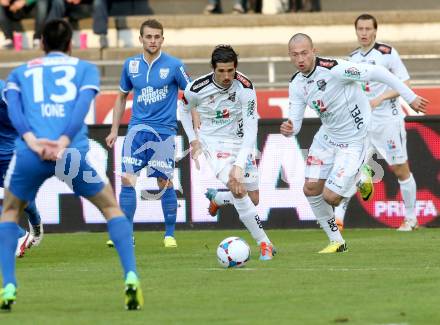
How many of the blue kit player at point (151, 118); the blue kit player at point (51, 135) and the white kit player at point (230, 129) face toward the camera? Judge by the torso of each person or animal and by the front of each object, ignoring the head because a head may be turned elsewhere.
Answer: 2

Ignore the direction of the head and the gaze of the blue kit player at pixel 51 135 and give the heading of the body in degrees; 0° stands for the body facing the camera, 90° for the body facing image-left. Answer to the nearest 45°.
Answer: approximately 180°

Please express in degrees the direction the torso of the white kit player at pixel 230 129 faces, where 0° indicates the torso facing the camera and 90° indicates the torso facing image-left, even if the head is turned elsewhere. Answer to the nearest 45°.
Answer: approximately 0°

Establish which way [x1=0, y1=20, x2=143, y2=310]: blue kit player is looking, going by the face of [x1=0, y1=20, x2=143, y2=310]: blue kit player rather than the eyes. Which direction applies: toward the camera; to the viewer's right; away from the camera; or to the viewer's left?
away from the camera

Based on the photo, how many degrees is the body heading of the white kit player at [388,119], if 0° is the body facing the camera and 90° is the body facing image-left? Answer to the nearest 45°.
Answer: approximately 45°

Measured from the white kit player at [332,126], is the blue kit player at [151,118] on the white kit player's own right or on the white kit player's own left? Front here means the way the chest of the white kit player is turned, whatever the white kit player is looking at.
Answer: on the white kit player's own right

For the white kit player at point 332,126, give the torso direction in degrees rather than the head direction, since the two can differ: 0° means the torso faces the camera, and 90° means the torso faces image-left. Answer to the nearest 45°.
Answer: approximately 45°

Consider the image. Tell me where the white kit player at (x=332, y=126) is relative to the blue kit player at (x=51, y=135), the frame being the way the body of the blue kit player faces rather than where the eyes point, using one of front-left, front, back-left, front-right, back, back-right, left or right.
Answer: front-right

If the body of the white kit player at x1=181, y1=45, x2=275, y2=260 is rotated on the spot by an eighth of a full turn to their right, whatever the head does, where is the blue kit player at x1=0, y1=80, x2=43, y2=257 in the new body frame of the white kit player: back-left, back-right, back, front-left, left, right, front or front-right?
front-right

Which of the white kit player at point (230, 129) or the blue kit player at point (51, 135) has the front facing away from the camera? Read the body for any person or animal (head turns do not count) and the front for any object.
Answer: the blue kit player
